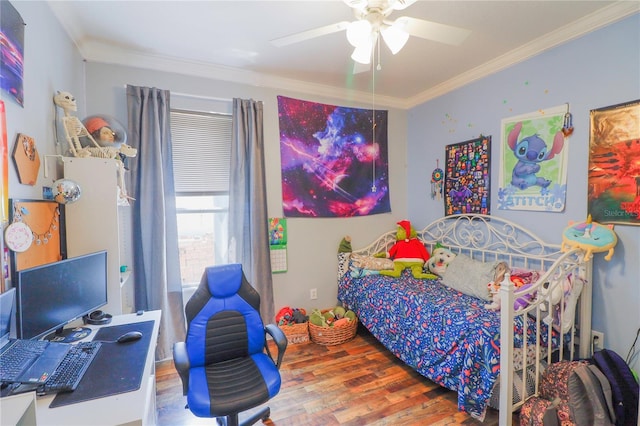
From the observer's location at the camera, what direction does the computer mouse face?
facing to the left of the viewer

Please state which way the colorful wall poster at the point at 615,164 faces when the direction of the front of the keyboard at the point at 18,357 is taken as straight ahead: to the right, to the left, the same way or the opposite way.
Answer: the opposite way

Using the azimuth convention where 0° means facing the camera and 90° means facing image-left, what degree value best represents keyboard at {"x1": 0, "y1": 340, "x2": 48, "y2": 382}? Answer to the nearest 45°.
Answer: approximately 315°

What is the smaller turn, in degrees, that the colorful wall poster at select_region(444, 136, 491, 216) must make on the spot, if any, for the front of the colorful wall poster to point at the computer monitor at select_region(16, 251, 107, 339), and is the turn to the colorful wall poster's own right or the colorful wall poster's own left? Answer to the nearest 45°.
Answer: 0° — it already faces it

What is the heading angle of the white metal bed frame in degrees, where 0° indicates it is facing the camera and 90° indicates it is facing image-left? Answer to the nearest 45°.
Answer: approximately 45°
